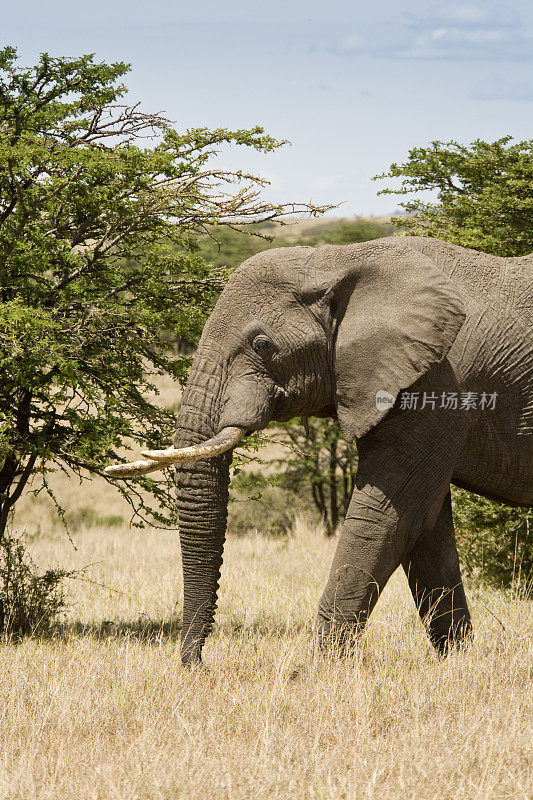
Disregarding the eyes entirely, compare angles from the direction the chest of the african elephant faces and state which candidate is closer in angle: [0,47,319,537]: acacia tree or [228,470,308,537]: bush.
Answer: the acacia tree

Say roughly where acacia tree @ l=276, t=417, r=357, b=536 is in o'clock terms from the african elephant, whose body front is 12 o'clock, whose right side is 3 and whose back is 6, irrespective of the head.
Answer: The acacia tree is roughly at 3 o'clock from the african elephant.

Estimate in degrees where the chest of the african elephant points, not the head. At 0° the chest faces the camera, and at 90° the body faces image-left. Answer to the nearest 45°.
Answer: approximately 90°

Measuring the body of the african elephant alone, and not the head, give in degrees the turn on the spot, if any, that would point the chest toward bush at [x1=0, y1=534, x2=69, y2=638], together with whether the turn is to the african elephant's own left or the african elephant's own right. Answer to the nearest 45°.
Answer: approximately 45° to the african elephant's own right

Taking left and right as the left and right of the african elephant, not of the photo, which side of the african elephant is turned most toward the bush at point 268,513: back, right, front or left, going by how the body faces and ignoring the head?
right

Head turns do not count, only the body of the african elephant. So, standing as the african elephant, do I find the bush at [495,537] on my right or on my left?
on my right
